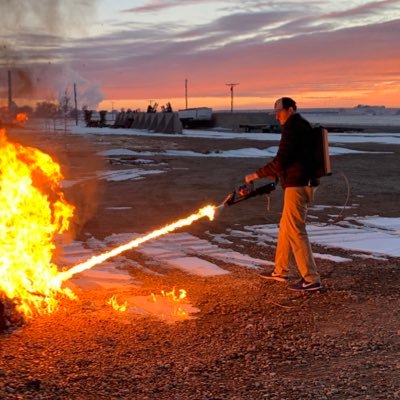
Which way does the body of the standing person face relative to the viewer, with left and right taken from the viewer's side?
facing to the left of the viewer

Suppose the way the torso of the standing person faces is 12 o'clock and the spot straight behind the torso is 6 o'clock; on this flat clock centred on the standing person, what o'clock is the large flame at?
The large flame is roughly at 11 o'clock from the standing person.
